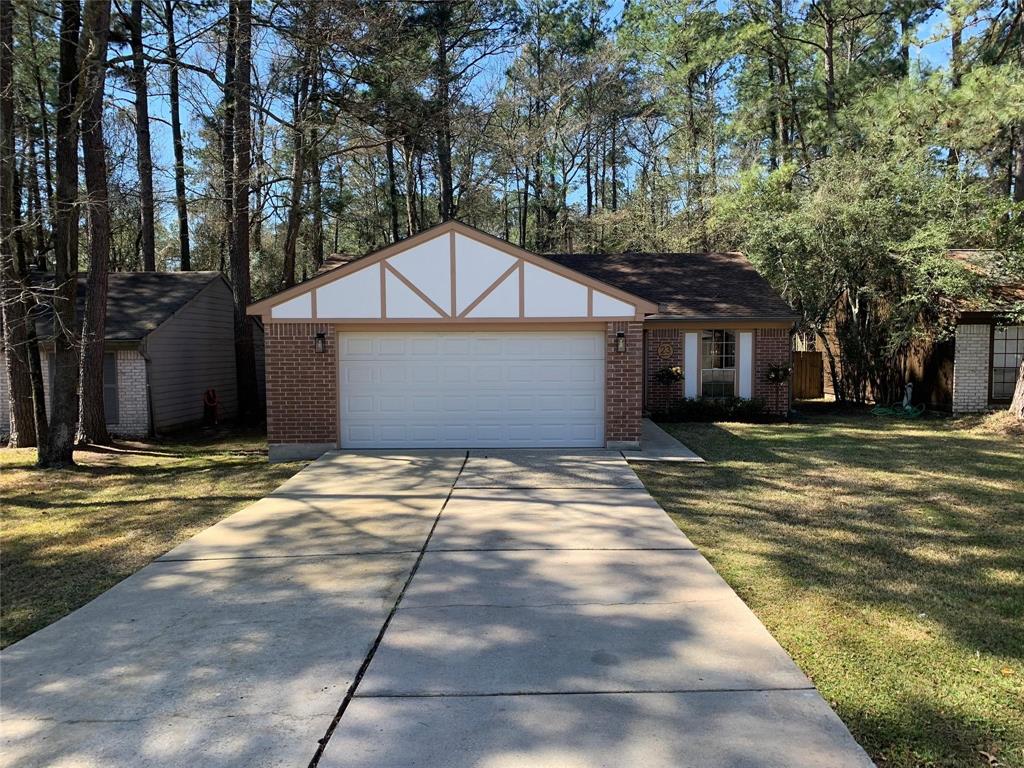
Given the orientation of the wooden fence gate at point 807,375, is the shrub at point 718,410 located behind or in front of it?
in front

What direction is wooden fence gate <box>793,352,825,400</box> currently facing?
toward the camera

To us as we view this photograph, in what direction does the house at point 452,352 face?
facing the viewer

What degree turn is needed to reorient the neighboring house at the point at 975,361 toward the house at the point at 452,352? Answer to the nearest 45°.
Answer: approximately 45° to its right

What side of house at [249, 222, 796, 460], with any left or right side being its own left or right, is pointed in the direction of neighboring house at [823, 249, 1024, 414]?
left

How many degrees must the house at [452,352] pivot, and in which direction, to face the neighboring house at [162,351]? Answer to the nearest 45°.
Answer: approximately 135° to its right

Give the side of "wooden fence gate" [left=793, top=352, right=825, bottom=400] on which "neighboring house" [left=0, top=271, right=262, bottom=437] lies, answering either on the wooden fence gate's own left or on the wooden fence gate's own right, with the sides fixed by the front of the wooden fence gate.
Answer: on the wooden fence gate's own right

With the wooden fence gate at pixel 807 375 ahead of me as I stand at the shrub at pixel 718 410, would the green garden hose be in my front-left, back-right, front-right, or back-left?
front-right

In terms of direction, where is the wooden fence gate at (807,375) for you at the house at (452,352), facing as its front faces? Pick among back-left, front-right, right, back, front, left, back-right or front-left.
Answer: back-left

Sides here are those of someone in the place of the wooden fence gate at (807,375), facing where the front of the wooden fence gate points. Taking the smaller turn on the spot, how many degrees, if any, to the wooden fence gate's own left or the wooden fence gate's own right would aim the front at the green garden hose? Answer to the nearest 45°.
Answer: approximately 45° to the wooden fence gate's own left

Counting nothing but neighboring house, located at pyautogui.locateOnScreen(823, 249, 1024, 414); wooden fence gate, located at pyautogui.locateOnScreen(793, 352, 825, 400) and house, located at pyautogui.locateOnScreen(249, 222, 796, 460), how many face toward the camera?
3
